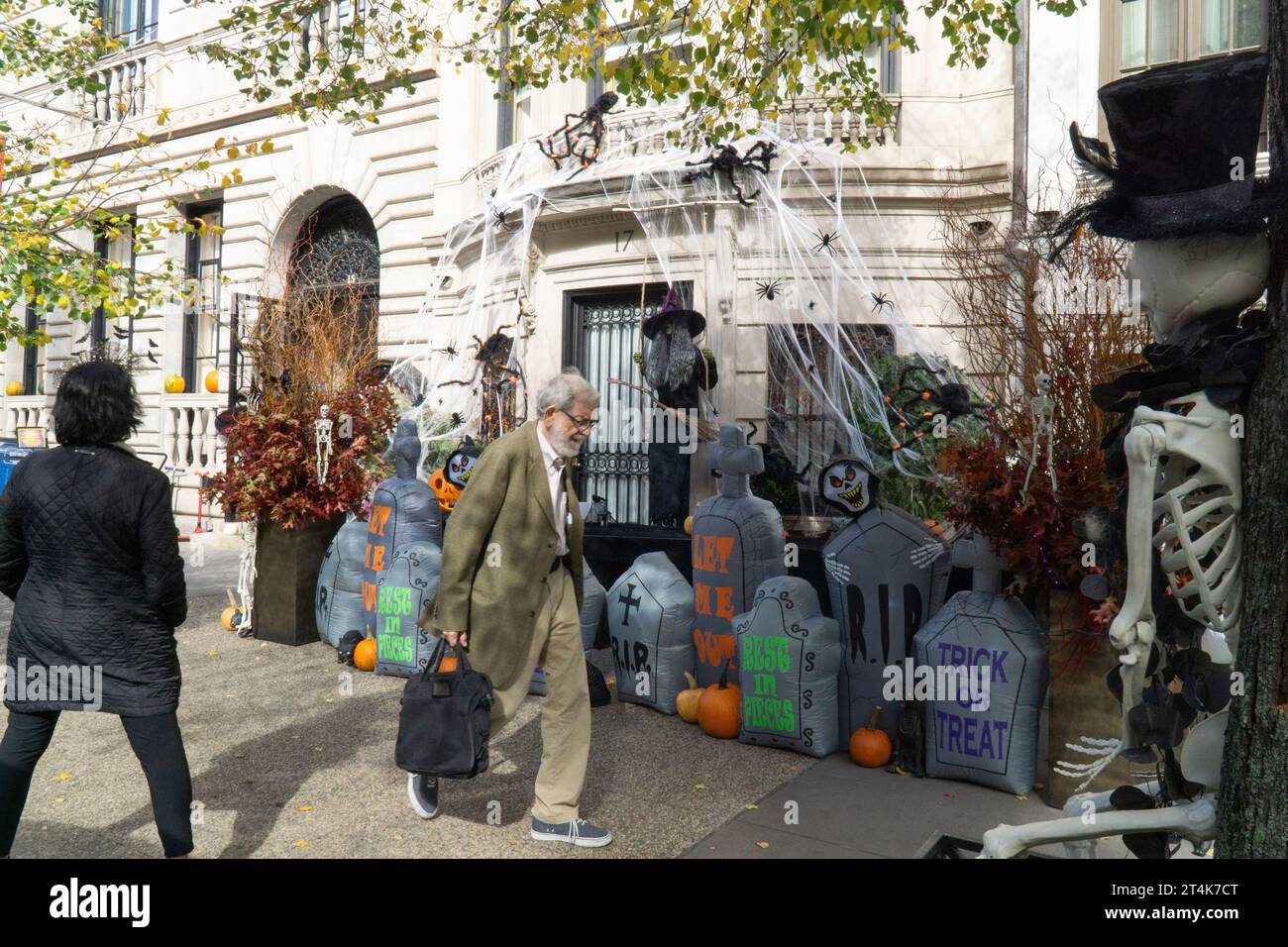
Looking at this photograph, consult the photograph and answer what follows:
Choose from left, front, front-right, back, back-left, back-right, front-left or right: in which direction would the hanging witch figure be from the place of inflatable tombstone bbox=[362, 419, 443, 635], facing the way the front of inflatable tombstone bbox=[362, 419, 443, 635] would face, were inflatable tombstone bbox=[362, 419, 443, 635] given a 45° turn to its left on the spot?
back-left

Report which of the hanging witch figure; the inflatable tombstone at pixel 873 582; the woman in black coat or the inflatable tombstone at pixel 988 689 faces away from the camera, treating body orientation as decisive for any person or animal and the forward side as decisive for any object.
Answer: the woman in black coat

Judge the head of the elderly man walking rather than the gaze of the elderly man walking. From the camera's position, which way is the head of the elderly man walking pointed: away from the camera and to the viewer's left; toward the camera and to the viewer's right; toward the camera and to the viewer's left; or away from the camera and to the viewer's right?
toward the camera and to the viewer's right

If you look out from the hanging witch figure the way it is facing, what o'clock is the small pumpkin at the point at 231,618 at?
The small pumpkin is roughly at 2 o'clock from the hanging witch figure.

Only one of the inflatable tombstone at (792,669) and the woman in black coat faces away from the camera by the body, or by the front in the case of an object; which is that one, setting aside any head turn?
the woman in black coat

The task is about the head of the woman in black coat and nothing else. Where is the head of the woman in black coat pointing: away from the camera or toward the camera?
away from the camera

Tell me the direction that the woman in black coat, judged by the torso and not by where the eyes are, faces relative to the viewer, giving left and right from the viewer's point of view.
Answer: facing away from the viewer

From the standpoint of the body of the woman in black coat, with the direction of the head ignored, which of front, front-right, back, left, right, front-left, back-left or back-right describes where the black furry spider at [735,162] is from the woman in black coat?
front-right

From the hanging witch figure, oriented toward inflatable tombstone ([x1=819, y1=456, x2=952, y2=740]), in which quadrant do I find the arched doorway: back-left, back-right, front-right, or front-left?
back-right

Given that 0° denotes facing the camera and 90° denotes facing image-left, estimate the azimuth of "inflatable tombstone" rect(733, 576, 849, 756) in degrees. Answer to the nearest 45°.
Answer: approximately 45°

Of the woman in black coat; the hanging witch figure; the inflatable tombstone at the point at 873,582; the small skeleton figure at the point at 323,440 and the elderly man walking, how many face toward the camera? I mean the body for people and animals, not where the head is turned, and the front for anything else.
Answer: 3
